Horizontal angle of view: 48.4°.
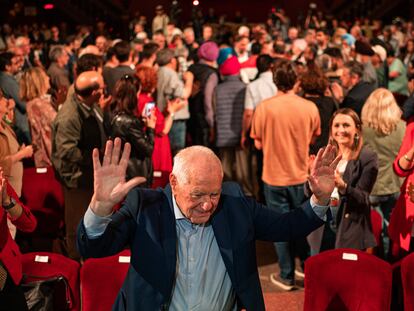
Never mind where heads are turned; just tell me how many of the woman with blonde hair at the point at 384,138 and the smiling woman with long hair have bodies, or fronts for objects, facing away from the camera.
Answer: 1

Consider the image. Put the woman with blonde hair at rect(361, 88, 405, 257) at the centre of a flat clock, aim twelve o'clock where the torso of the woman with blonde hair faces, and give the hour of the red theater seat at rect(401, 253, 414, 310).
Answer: The red theater seat is roughly at 6 o'clock from the woman with blonde hair.

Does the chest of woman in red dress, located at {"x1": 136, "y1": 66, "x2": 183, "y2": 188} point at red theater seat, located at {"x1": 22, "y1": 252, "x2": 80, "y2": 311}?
no

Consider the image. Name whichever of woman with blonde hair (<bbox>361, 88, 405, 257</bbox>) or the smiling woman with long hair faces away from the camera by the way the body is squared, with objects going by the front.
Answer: the woman with blonde hair

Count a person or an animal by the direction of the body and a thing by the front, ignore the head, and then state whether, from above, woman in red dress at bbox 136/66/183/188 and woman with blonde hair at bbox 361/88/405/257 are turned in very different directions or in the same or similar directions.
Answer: same or similar directions

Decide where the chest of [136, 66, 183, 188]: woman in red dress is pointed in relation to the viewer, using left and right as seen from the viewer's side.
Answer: facing away from the viewer and to the right of the viewer

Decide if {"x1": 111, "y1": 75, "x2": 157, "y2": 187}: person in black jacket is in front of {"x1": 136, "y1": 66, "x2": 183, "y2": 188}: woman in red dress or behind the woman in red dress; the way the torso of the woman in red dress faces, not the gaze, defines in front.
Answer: behind

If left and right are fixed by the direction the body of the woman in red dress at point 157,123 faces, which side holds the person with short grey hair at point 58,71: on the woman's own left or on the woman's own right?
on the woman's own left

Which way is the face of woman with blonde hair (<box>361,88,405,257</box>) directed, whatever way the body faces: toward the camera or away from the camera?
away from the camera

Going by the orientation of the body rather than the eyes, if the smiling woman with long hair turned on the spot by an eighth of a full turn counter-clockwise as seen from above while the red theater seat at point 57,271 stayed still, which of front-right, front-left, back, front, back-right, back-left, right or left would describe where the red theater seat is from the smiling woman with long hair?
front-right

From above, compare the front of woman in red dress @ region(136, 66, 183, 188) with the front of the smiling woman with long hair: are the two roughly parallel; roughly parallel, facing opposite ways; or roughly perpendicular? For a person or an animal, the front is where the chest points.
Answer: roughly parallel, facing opposite ways

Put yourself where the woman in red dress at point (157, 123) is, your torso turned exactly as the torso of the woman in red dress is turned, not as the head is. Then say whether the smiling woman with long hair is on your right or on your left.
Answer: on your right

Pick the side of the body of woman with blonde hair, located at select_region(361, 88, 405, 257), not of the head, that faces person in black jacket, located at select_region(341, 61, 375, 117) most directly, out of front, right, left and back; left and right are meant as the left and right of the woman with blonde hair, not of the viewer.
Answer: front

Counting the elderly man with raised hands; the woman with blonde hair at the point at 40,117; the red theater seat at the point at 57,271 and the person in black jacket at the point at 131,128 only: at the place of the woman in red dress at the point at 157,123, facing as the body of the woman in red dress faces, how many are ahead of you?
0

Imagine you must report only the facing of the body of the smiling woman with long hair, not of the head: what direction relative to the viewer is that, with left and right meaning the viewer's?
facing the viewer and to the left of the viewer

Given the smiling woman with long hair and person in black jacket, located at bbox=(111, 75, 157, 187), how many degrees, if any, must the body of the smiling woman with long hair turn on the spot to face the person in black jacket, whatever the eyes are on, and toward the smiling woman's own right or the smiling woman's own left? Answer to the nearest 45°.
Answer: approximately 45° to the smiling woman's own right

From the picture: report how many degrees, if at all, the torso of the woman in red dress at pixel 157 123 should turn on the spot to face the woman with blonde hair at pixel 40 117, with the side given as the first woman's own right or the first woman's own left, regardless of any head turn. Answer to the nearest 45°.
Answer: approximately 135° to the first woman's own left

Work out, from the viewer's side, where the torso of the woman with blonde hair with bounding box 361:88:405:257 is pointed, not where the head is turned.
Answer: away from the camera
